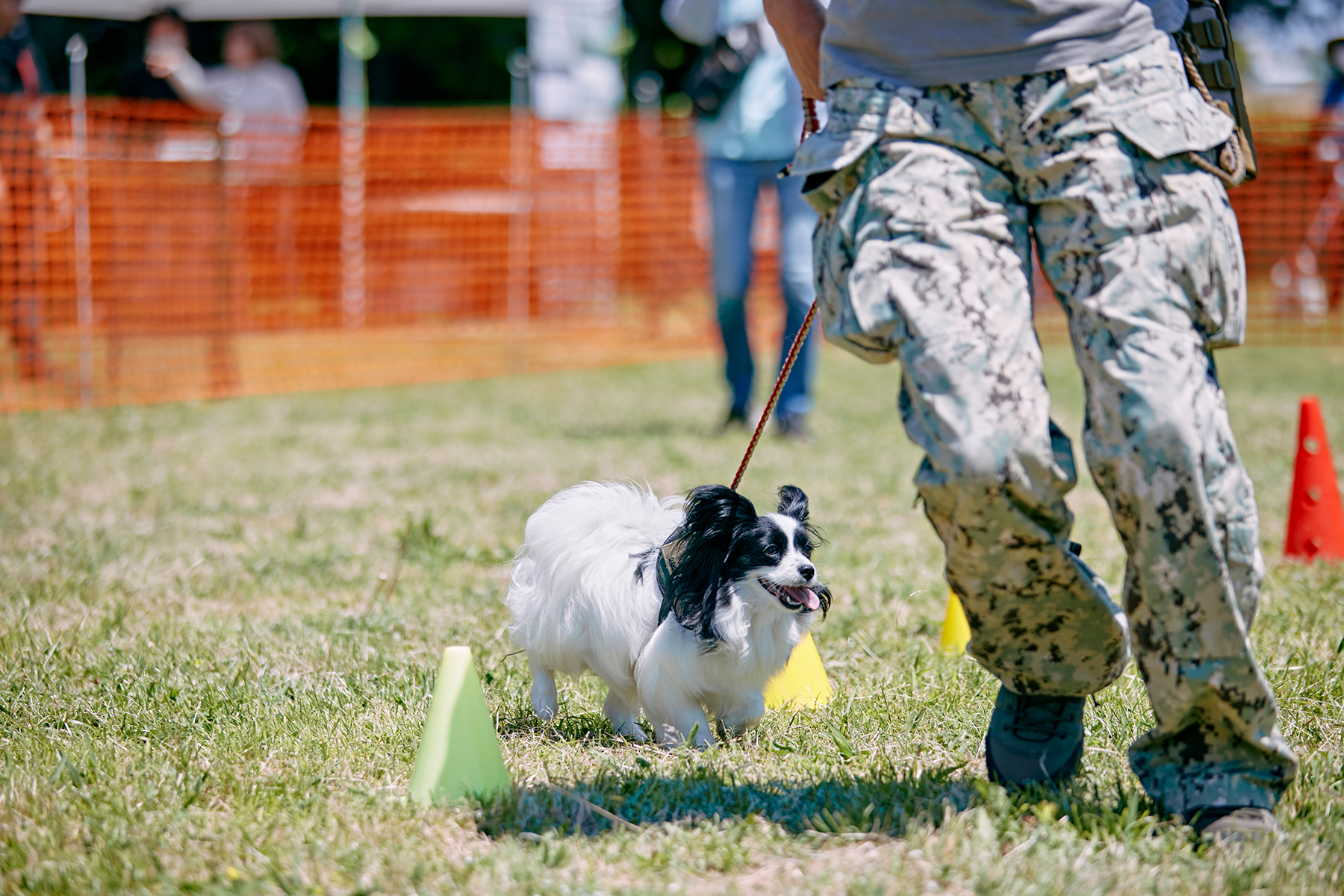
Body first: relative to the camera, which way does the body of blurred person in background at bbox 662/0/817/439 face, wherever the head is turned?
toward the camera

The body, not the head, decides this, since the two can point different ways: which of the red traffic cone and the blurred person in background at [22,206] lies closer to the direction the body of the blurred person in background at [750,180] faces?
the red traffic cone

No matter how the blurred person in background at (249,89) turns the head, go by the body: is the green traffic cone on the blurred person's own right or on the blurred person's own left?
on the blurred person's own left

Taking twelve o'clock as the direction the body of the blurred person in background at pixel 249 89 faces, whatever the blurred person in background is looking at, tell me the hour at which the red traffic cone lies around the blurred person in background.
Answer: The red traffic cone is roughly at 10 o'clock from the blurred person in background.

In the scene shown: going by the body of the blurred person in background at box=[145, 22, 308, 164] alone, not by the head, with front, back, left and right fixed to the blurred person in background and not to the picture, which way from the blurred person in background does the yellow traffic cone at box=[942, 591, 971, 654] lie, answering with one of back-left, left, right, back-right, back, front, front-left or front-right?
front-left

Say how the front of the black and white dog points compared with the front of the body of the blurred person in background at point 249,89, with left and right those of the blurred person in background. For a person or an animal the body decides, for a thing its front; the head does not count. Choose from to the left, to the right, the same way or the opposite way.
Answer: to the left

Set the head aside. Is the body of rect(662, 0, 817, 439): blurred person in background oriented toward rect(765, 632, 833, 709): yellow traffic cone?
yes

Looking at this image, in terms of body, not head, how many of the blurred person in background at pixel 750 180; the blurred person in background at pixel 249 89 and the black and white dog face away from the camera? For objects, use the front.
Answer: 0

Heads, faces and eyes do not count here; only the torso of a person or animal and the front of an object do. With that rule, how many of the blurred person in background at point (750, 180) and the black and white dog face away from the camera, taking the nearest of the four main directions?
0

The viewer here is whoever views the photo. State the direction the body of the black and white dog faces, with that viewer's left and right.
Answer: facing the viewer and to the right of the viewer

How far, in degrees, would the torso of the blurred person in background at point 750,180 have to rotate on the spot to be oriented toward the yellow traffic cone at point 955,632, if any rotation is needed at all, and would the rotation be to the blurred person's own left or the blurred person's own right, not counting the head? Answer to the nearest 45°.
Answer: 0° — they already face it

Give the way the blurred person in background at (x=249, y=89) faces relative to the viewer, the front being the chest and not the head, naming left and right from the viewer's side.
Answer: facing the viewer and to the left of the viewer

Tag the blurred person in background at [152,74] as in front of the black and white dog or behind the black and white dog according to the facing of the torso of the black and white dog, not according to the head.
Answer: behind
